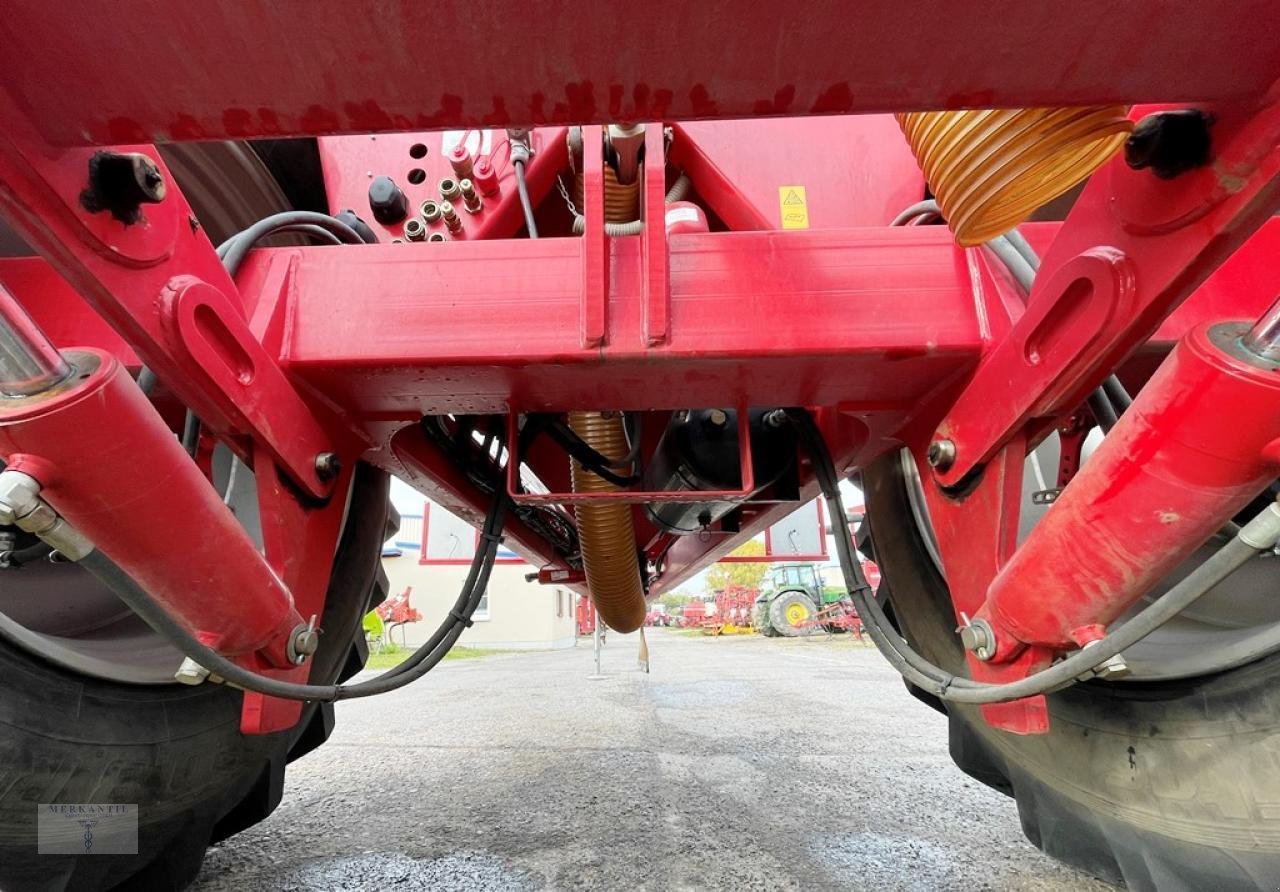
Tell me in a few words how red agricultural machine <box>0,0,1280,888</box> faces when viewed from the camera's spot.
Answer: facing away from the viewer

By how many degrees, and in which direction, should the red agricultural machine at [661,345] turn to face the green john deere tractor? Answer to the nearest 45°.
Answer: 0° — it already faces it
